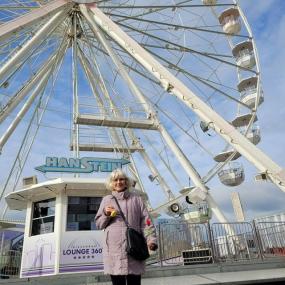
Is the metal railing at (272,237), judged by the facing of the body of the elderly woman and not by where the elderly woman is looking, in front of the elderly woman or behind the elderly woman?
behind

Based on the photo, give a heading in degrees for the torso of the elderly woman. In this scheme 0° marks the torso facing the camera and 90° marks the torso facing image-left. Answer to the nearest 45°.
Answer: approximately 0°

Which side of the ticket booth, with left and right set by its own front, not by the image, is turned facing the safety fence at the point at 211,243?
left

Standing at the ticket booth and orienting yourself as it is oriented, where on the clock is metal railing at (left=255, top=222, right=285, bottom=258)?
The metal railing is roughly at 9 o'clock from the ticket booth.

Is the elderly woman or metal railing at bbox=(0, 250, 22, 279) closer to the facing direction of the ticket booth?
the elderly woman

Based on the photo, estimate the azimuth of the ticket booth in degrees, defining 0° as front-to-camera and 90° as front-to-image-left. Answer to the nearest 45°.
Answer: approximately 0°

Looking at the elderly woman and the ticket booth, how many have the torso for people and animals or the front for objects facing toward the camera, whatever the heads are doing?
2

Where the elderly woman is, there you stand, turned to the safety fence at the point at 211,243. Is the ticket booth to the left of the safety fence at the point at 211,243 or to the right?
left
